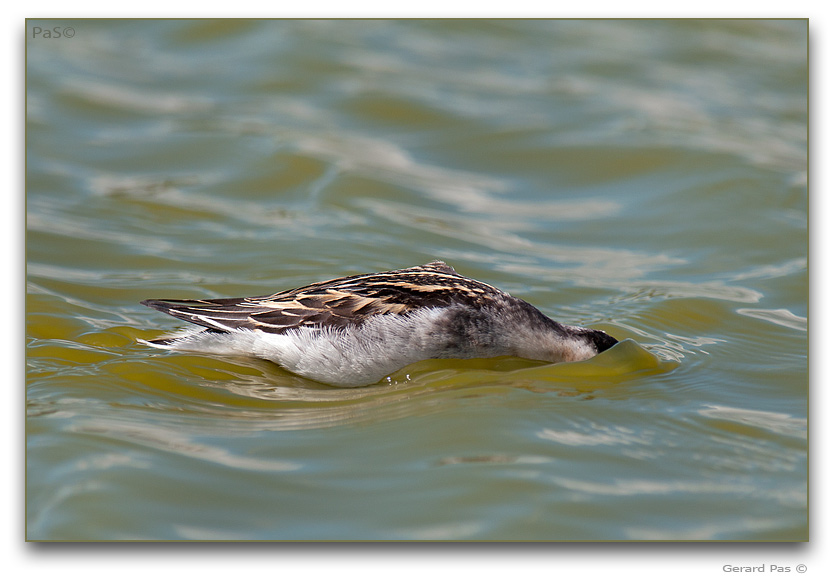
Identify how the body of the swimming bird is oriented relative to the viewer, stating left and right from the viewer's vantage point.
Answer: facing to the right of the viewer
